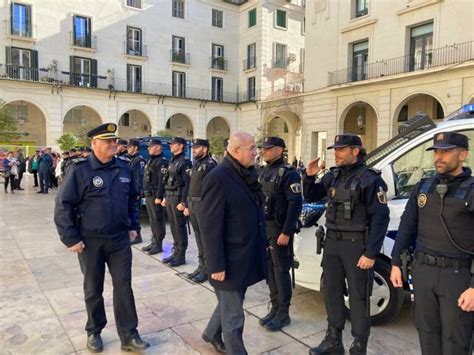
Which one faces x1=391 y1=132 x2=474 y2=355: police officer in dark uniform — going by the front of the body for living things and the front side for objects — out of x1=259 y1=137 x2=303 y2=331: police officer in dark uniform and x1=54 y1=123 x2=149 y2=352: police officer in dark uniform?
x1=54 y1=123 x2=149 y2=352: police officer in dark uniform

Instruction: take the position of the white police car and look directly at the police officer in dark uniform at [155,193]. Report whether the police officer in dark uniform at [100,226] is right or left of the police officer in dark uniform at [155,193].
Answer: left

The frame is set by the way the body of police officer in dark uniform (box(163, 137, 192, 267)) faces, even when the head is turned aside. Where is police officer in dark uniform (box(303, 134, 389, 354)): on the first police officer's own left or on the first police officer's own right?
on the first police officer's own left

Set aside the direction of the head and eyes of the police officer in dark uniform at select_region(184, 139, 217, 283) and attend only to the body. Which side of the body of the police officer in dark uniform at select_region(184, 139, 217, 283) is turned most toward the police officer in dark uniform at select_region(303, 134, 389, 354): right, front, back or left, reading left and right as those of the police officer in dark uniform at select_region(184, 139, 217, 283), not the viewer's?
left

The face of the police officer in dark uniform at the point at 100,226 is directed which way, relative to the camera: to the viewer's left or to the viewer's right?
to the viewer's right

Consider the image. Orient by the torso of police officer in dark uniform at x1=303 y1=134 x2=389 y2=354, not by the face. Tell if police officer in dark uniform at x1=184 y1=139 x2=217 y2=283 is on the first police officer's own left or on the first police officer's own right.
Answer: on the first police officer's own right

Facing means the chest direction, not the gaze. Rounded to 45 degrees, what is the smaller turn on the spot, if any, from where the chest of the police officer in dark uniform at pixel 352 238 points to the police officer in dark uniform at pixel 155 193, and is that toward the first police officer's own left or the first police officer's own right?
approximately 90° to the first police officer's own right
